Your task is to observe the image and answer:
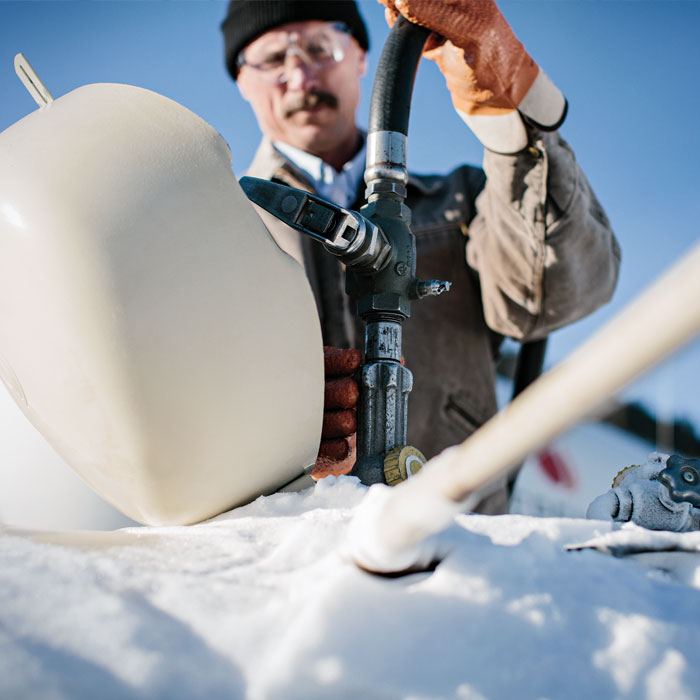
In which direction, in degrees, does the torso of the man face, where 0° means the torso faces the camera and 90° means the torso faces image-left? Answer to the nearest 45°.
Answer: approximately 0°

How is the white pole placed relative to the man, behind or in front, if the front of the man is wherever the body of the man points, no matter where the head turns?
in front

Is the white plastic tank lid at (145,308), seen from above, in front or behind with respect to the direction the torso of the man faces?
in front
